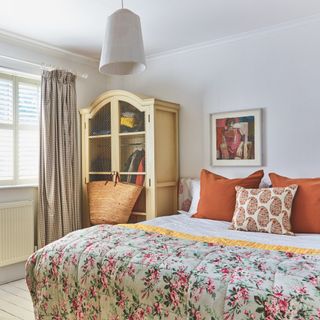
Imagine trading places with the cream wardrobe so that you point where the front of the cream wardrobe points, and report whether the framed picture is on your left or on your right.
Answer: on your left

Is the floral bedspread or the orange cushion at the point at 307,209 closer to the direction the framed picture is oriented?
the floral bedspread

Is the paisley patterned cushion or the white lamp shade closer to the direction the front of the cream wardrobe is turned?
the white lamp shade

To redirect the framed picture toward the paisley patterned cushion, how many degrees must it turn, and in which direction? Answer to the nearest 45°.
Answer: approximately 45° to its left

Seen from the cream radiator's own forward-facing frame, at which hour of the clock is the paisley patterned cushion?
The paisley patterned cushion is roughly at 12 o'clock from the cream radiator.

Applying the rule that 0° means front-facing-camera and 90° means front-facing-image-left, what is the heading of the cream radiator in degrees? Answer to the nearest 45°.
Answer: approximately 315°

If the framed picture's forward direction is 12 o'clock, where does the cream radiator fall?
The cream radiator is roughly at 1 o'clock from the framed picture.

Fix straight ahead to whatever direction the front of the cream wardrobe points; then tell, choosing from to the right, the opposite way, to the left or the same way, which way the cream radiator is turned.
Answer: to the left

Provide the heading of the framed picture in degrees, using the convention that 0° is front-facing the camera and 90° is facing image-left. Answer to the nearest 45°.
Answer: approximately 45°

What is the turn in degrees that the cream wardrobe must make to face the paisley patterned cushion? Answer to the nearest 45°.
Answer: approximately 90° to its left

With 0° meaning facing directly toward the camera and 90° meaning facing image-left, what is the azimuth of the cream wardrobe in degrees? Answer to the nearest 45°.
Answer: approximately 45°
